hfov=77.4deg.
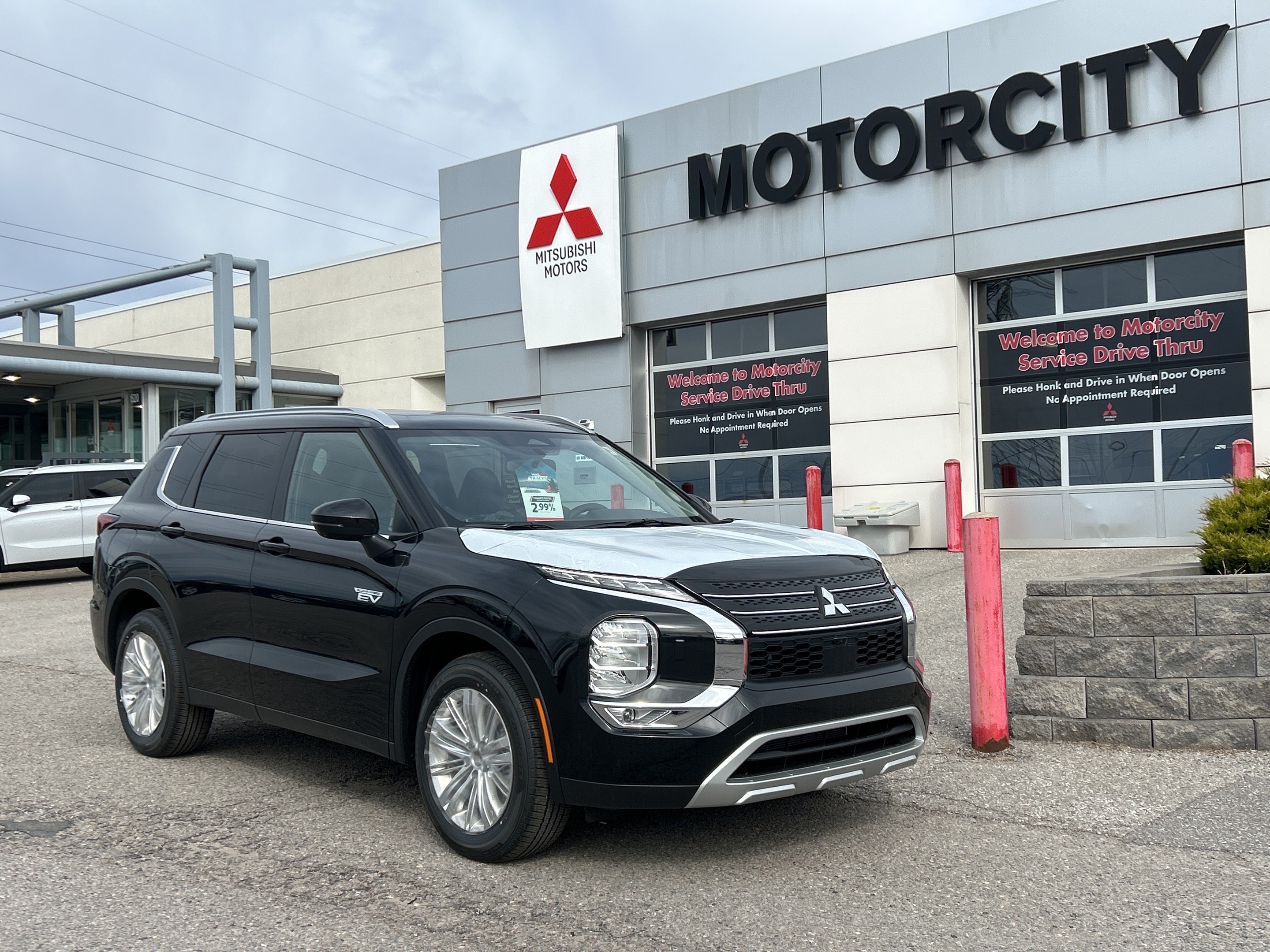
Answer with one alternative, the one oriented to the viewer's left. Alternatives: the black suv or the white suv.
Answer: the white suv

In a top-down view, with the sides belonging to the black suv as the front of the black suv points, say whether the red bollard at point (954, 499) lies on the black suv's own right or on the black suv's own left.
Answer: on the black suv's own left

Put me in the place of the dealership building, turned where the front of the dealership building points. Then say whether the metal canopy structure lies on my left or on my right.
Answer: on my right

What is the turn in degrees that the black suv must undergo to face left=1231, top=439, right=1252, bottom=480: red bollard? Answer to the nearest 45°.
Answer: approximately 90° to its left

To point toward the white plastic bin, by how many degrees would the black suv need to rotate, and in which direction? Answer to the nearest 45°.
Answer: approximately 90° to its left

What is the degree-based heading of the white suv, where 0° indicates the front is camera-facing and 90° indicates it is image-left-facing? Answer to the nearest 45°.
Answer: approximately 90°

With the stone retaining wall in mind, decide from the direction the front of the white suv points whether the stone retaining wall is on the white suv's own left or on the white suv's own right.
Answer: on the white suv's own left
